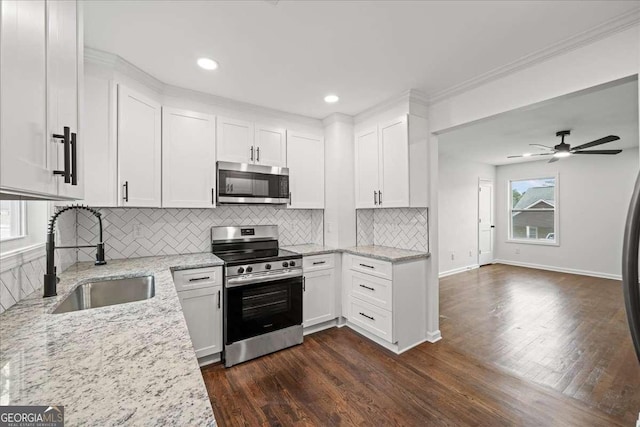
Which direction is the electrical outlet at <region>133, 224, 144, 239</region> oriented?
toward the camera

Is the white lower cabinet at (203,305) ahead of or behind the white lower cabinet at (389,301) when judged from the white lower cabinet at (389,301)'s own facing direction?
ahead

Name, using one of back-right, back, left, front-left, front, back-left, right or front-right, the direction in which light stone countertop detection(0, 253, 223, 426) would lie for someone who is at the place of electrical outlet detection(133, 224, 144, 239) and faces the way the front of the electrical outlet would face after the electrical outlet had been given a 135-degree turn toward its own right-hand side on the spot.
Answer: back-left

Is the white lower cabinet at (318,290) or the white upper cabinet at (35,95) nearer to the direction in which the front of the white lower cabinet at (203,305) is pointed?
the white upper cabinet

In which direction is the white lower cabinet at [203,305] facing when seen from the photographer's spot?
facing the viewer

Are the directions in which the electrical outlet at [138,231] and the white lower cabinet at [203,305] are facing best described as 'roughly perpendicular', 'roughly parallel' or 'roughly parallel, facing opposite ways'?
roughly parallel

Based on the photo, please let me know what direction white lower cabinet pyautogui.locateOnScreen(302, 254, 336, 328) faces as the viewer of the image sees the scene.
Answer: facing the viewer and to the right of the viewer

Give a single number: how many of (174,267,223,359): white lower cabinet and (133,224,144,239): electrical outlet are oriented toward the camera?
2

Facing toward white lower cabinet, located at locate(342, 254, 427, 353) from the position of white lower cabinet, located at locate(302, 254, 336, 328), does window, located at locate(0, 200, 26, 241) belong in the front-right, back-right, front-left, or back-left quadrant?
back-right

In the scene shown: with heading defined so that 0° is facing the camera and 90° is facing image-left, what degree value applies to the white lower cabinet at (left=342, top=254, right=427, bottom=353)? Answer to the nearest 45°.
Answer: approximately 45°

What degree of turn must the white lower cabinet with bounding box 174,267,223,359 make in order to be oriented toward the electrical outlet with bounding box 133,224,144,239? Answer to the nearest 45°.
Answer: approximately 135° to its right

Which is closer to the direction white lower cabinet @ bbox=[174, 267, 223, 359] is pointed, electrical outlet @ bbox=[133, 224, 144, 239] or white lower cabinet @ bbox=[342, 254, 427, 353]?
the white lower cabinet
